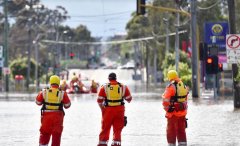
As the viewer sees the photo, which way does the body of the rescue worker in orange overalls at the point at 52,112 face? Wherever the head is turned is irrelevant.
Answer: away from the camera

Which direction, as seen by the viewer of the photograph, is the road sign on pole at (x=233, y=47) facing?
facing the viewer

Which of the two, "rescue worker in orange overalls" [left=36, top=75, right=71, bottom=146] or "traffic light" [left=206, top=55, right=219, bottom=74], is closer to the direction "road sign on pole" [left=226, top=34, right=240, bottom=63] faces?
the rescue worker in orange overalls

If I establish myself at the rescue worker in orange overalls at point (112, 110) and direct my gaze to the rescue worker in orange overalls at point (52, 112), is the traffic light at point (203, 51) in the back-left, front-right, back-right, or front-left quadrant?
back-right

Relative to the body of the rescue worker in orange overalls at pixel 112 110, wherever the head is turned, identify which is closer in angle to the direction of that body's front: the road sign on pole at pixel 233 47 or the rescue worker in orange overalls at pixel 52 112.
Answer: the road sign on pole

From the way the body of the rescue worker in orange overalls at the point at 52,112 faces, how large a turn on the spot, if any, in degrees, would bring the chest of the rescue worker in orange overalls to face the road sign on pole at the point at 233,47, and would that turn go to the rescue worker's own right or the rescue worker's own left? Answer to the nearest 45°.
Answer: approximately 45° to the rescue worker's own right

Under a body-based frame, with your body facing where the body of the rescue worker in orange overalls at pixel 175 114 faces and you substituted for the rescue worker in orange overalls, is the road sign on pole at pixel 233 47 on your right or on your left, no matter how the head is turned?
on your right

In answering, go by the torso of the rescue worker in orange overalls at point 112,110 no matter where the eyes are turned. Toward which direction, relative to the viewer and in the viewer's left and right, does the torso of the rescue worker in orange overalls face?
facing away from the viewer

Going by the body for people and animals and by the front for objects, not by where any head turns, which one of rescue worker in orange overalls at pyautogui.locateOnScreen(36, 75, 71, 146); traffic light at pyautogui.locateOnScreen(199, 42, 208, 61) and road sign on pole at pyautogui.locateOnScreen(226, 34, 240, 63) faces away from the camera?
the rescue worker in orange overalls

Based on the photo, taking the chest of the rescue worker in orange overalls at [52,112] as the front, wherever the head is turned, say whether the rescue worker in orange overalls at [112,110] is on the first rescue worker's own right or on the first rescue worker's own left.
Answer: on the first rescue worker's own right

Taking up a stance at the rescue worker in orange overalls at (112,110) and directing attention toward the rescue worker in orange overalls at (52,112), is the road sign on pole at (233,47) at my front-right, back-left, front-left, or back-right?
back-right

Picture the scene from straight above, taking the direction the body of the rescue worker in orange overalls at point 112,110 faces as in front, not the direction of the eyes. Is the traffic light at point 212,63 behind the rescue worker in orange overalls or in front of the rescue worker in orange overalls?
in front
